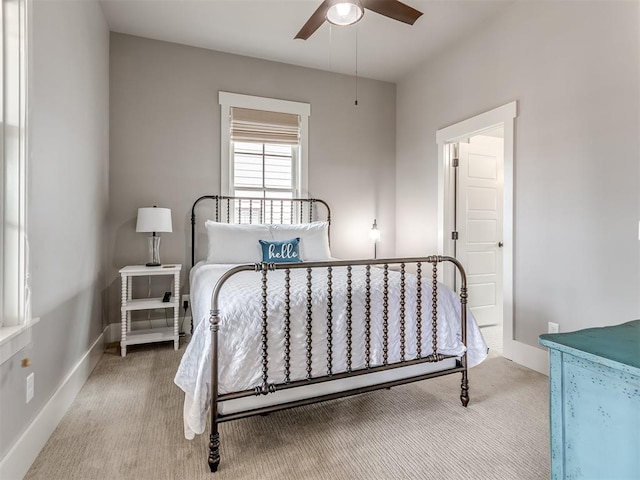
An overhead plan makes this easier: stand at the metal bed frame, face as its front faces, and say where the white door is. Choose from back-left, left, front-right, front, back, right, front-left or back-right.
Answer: left

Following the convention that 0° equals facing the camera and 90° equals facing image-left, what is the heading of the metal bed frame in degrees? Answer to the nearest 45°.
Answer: approximately 315°

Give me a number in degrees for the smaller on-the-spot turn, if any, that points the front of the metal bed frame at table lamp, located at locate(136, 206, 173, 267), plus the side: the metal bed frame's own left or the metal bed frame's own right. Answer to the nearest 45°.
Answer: approximately 180°

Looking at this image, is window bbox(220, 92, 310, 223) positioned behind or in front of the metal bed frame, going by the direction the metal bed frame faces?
behind

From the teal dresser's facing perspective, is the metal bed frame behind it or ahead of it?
ahead

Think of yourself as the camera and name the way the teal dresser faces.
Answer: facing away from the viewer and to the left of the viewer

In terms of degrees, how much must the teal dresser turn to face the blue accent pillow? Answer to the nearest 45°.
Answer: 0° — it already faces it

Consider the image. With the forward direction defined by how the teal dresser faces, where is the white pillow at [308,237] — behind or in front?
in front
